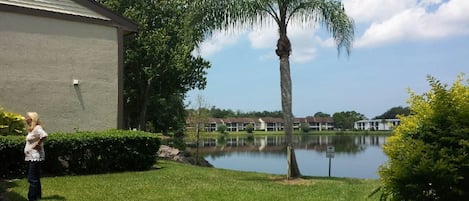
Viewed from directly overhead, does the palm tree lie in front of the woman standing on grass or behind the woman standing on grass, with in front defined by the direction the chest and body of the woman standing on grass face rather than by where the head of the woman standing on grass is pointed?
behind

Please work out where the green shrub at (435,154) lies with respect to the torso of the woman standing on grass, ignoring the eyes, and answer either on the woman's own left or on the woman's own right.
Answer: on the woman's own left

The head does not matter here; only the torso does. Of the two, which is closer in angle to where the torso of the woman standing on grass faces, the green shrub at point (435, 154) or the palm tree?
the green shrub

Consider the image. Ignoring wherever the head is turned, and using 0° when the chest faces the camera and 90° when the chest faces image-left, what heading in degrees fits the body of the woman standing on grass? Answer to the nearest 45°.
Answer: approximately 45°

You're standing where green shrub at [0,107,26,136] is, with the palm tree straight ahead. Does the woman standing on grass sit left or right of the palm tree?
right

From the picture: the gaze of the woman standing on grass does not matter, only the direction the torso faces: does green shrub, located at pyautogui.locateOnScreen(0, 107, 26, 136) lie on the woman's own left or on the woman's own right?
on the woman's own right
